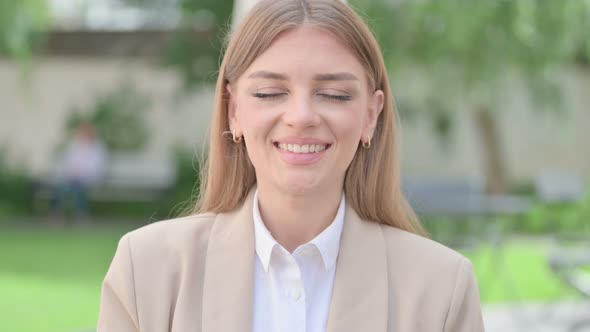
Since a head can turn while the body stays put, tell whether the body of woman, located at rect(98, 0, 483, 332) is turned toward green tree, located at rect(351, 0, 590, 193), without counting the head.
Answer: no

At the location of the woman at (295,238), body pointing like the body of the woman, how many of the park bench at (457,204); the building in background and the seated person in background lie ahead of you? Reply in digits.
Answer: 0

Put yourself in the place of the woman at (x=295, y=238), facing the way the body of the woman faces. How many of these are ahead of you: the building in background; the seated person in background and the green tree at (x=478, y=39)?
0

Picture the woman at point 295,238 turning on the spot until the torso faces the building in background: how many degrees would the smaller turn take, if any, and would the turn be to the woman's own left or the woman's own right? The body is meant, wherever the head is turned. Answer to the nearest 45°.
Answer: approximately 180°

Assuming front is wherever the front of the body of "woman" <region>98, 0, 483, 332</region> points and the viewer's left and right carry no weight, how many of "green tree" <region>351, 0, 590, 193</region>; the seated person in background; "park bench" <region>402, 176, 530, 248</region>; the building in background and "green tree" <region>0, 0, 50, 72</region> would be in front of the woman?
0

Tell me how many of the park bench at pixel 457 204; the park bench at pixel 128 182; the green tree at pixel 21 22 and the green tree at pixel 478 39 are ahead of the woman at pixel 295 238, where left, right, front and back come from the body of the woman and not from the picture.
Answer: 0

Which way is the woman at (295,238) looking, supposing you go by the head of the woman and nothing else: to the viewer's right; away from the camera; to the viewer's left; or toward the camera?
toward the camera

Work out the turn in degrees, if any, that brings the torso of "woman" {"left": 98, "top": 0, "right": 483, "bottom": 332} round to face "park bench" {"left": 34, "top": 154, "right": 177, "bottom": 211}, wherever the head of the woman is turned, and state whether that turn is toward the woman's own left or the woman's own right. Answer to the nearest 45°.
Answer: approximately 180°

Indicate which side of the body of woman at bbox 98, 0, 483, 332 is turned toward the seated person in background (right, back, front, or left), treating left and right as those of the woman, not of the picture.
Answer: back

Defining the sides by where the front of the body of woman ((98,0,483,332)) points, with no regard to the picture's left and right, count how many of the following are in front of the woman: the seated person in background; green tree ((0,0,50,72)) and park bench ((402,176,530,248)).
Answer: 0

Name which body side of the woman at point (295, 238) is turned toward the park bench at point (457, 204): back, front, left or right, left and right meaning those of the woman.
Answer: back

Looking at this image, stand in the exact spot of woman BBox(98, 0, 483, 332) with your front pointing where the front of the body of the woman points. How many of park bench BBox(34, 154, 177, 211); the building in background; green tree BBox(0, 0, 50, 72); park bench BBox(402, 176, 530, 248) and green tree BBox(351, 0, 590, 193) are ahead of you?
0

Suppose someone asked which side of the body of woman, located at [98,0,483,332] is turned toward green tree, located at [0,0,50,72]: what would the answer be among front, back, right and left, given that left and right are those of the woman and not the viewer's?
back

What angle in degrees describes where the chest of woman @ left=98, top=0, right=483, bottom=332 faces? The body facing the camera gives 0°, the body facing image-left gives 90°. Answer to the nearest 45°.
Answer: approximately 0°
